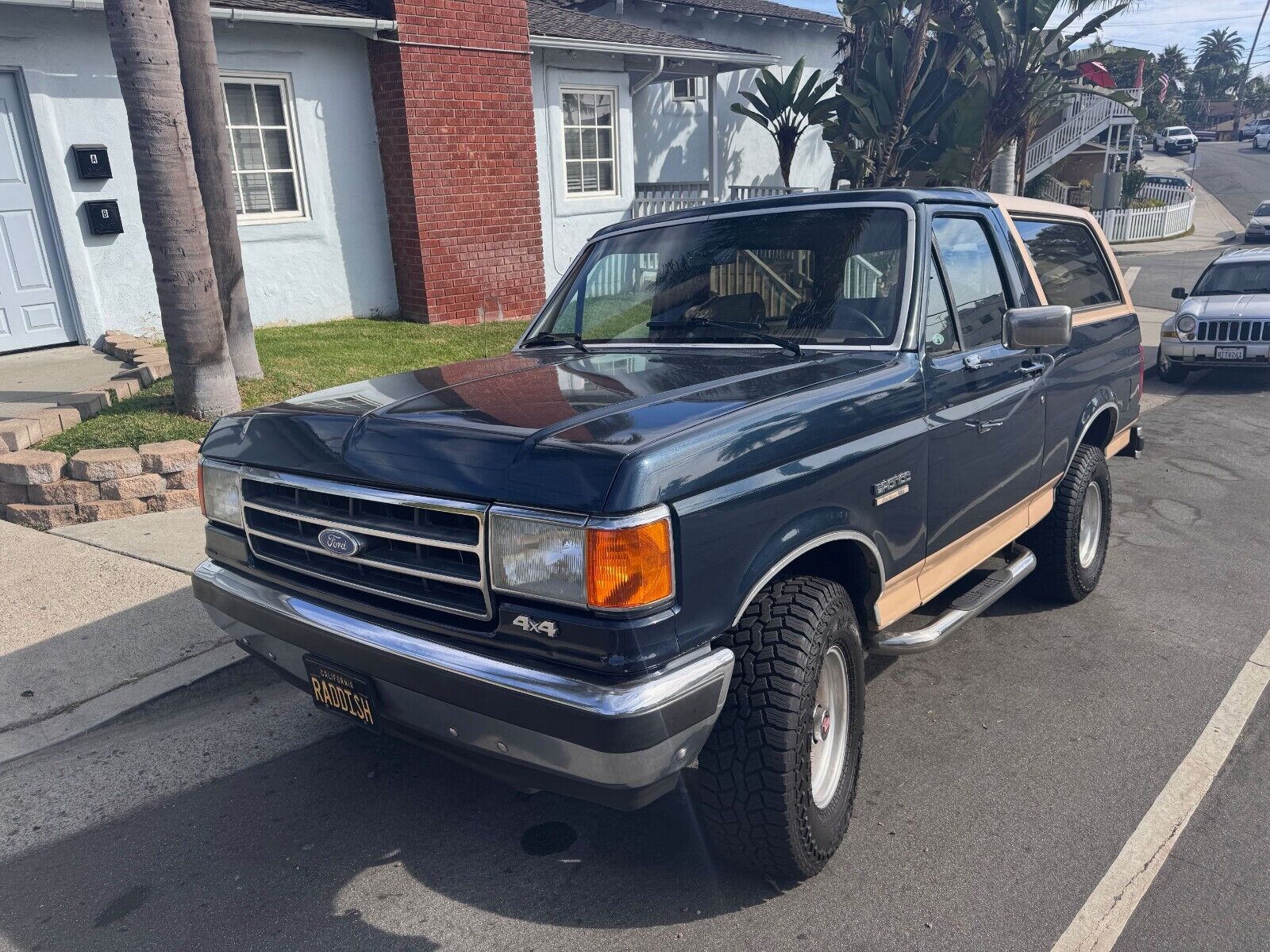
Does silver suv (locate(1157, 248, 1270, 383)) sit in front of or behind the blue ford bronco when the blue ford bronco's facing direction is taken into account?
behind

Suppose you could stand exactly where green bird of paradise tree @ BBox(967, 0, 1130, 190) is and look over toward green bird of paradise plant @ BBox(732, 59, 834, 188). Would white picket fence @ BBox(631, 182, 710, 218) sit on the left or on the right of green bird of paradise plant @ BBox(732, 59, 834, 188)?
left

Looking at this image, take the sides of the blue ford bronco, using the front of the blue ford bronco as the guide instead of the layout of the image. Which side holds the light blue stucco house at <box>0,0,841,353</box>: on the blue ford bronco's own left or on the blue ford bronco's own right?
on the blue ford bronco's own right

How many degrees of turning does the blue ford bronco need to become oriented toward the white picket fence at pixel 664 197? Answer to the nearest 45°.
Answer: approximately 135° to its right

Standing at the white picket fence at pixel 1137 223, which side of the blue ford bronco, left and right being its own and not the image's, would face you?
back

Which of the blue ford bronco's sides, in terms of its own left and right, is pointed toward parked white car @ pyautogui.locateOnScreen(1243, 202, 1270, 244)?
back

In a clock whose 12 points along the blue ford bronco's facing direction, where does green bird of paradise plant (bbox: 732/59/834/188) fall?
The green bird of paradise plant is roughly at 5 o'clock from the blue ford bronco.
